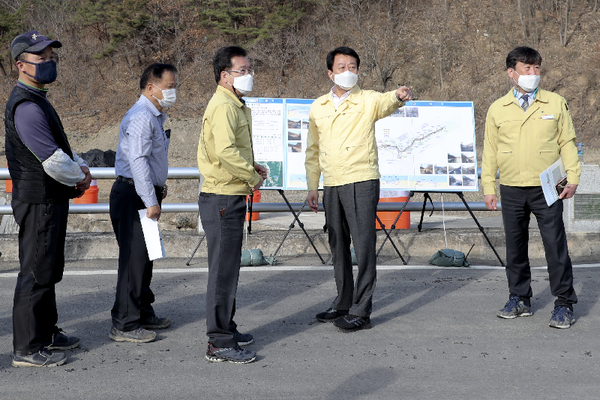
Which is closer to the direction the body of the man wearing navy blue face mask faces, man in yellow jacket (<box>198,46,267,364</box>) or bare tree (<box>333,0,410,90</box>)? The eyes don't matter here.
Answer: the man in yellow jacket

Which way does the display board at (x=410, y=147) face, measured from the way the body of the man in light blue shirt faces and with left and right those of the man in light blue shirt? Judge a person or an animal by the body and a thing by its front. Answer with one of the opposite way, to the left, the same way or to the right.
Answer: to the right

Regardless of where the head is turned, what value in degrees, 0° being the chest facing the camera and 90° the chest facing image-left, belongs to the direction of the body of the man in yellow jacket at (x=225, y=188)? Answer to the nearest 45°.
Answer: approximately 270°

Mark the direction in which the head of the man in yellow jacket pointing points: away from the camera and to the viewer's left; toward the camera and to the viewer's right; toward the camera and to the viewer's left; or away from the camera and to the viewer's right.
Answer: toward the camera and to the viewer's right

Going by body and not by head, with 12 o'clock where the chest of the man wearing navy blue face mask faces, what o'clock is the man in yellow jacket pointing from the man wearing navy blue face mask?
The man in yellow jacket pointing is roughly at 12 o'clock from the man wearing navy blue face mask.

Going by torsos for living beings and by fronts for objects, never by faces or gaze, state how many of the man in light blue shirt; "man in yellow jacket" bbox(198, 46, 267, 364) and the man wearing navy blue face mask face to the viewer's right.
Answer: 3

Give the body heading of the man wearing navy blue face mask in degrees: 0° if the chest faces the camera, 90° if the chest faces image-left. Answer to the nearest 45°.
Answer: approximately 270°

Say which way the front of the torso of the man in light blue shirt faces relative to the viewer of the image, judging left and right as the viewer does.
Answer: facing to the right of the viewer

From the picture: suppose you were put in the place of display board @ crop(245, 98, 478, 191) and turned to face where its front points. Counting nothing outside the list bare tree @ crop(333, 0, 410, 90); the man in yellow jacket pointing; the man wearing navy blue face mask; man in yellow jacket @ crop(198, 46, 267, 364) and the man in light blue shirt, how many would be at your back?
1

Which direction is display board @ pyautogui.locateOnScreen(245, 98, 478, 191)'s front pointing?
toward the camera

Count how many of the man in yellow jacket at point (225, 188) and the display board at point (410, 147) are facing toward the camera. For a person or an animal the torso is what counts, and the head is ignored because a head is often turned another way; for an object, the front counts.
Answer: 1

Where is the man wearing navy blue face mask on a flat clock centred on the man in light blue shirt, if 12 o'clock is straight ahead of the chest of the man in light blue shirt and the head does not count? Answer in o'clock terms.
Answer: The man wearing navy blue face mask is roughly at 5 o'clock from the man in light blue shirt.

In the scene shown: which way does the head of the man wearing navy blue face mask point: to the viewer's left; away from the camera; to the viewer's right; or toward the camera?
to the viewer's right

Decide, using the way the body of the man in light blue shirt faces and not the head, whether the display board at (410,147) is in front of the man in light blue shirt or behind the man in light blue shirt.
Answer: in front
